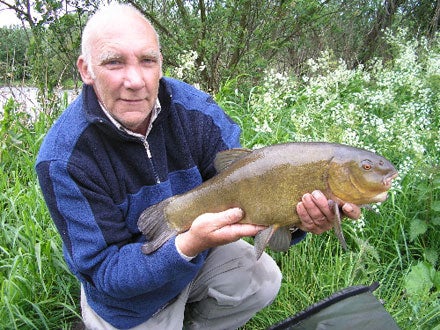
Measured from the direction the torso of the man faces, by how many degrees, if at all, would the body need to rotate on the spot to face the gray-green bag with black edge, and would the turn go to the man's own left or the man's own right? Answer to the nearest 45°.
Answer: approximately 45° to the man's own left

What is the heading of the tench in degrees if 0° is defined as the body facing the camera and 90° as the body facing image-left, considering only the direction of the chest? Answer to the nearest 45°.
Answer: approximately 270°

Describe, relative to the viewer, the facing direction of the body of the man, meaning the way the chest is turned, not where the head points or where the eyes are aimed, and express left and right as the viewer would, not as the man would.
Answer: facing the viewer and to the right of the viewer

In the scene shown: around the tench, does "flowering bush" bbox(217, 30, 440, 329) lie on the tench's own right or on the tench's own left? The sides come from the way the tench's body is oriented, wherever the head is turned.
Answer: on the tench's own left

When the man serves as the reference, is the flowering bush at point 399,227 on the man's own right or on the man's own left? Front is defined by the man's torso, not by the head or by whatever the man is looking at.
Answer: on the man's own left
